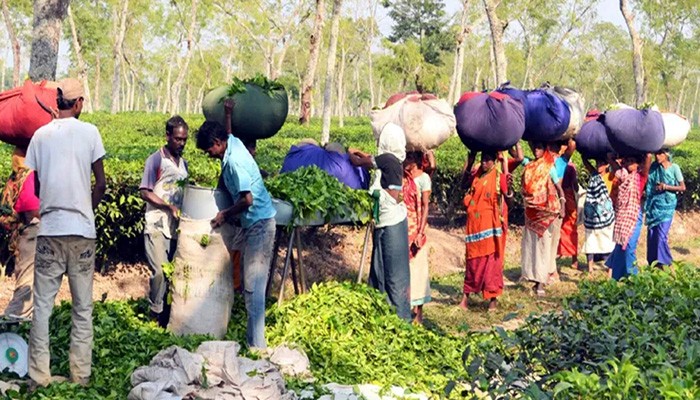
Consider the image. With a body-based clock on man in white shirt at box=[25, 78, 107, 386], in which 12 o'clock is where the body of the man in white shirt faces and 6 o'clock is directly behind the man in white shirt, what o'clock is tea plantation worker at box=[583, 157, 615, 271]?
The tea plantation worker is roughly at 2 o'clock from the man in white shirt.

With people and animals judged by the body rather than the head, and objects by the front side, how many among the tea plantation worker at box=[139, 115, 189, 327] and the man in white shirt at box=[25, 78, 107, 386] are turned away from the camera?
1

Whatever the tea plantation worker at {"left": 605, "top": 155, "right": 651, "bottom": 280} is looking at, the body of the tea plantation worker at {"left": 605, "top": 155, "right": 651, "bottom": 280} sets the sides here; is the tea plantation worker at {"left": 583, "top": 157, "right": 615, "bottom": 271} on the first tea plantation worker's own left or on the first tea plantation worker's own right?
on the first tea plantation worker's own right

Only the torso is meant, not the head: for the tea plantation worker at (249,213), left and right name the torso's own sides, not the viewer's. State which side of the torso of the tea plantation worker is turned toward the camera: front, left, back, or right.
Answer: left

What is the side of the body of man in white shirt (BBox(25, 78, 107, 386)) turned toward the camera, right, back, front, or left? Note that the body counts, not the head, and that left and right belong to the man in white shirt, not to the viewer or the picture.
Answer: back

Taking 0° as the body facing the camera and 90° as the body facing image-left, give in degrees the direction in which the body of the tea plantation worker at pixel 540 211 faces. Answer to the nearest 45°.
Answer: approximately 45°

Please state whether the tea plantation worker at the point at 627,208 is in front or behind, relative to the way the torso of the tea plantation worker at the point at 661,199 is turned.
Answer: in front

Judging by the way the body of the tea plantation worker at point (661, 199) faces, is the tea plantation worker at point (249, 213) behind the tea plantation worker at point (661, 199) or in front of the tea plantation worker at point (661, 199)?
in front

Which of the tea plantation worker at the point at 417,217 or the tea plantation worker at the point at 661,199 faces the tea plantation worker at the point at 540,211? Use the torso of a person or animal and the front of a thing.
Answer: the tea plantation worker at the point at 661,199

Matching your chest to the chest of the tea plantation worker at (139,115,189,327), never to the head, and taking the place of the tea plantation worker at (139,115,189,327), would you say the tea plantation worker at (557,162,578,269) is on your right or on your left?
on your left
